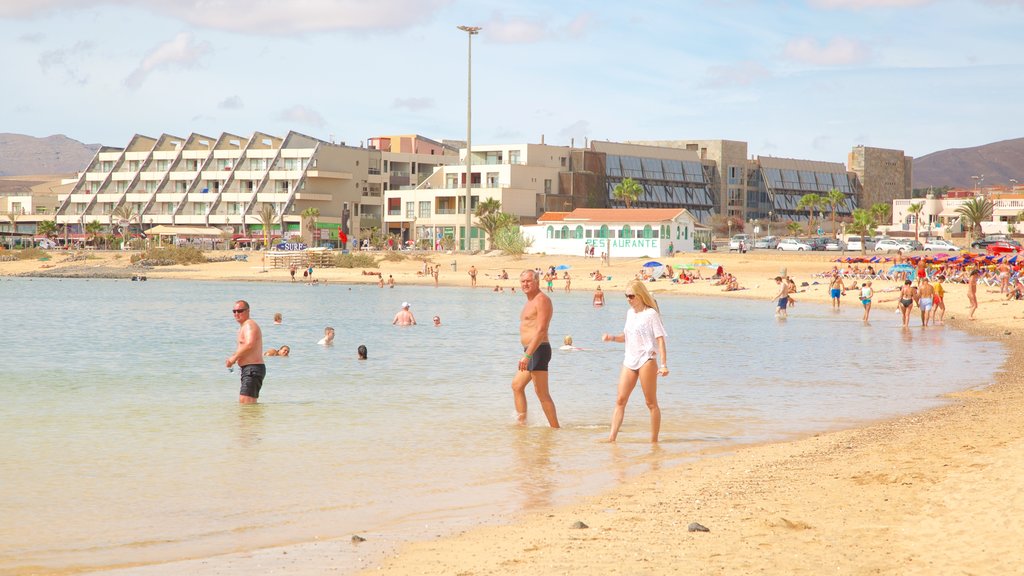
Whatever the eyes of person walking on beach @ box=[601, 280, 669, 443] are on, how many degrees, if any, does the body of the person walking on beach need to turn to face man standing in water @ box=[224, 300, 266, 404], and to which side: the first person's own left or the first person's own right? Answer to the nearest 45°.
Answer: approximately 90° to the first person's own right

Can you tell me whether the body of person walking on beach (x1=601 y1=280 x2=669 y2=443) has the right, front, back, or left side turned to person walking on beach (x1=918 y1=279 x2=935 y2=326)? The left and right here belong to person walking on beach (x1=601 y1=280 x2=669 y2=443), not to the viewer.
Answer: back

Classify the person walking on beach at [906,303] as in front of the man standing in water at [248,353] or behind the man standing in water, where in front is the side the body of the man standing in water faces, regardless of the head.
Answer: behind

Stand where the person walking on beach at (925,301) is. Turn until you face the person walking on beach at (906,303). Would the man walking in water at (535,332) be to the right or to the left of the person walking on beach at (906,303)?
left

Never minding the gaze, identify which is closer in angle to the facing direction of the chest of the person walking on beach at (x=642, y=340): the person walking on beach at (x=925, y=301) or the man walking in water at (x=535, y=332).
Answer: the man walking in water

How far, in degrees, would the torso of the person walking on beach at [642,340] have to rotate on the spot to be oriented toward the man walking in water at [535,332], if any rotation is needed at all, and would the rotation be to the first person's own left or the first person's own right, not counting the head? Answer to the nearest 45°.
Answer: approximately 90° to the first person's own right
